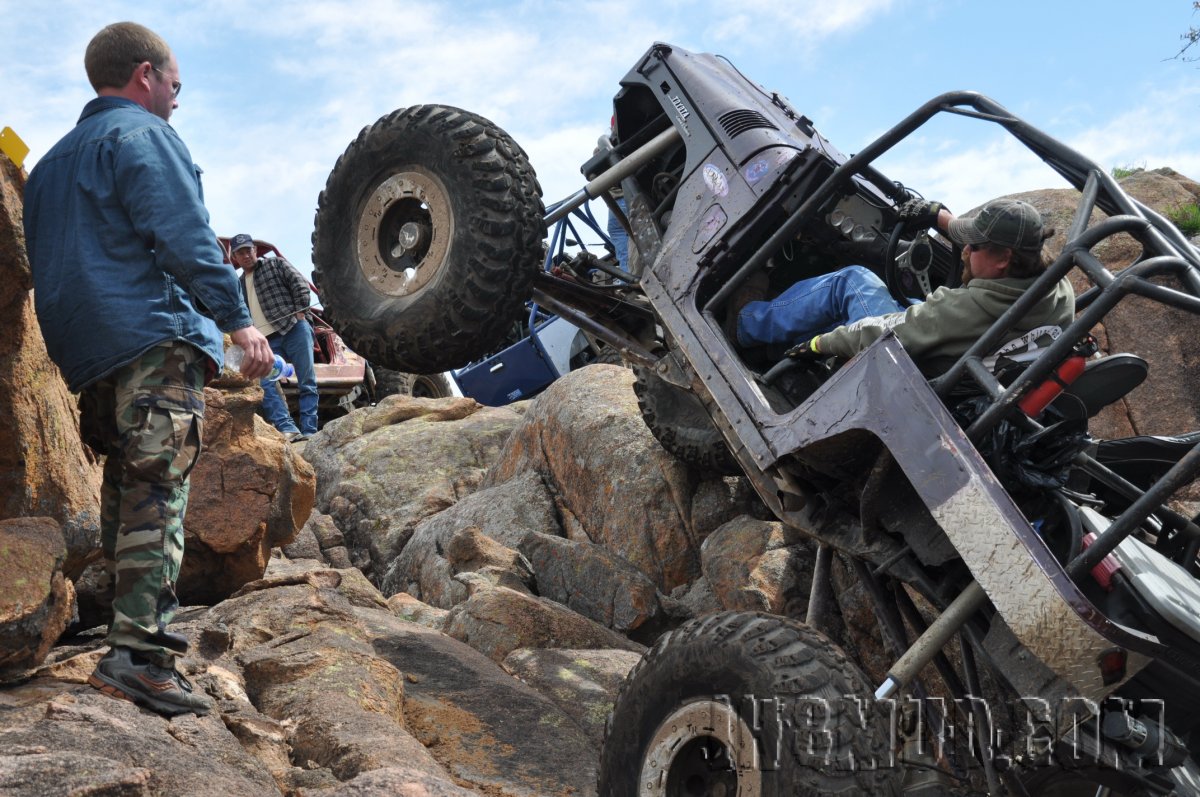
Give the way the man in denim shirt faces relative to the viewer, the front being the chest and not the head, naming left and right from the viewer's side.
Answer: facing away from the viewer and to the right of the viewer

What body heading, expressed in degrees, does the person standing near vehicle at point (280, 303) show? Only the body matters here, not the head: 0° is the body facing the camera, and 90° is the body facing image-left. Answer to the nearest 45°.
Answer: approximately 45°

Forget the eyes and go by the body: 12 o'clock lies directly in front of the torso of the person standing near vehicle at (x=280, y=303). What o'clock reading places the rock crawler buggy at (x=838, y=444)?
The rock crawler buggy is roughly at 10 o'clock from the person standing near vehicle.

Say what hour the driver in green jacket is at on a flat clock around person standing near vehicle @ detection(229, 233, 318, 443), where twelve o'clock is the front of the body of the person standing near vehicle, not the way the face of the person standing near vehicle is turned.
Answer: The driver in green jacket is roughly at 10 o'clock from the person standing near vehicle.

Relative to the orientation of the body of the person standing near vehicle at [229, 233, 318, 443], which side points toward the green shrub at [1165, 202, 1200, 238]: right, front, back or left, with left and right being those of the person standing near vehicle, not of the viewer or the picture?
left

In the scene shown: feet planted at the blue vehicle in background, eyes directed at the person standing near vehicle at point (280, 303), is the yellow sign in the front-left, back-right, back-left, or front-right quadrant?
front-left

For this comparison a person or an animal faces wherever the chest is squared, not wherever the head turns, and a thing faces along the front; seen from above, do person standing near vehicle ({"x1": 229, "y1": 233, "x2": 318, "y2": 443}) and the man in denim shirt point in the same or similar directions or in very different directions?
very different directions
